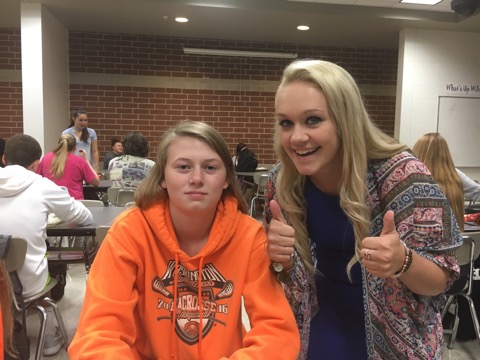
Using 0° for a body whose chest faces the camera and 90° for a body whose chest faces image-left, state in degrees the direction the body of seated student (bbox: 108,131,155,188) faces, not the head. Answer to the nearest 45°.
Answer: approximately 180°

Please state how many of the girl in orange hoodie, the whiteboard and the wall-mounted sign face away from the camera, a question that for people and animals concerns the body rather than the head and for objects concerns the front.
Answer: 0

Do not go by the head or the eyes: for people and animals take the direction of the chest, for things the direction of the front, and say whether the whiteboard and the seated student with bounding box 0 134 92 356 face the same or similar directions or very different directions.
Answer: very different directions

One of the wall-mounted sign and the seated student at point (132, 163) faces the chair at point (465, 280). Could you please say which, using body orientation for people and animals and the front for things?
the wall-mounted sign

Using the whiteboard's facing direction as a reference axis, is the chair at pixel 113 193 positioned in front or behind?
in front

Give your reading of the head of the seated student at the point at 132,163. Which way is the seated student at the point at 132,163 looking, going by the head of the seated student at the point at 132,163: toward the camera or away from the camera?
away from the camera

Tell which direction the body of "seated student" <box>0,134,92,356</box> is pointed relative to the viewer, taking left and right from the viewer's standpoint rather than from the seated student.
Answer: facing away from the viewer and to the right of the viewer

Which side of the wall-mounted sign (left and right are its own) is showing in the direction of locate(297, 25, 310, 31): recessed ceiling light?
right

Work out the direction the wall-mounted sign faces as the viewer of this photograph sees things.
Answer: facing the viewer

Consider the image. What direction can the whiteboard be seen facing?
toward the camera

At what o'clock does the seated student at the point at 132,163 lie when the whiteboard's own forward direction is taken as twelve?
The seated student is roughly at 1 o'clock from the whiteboard.

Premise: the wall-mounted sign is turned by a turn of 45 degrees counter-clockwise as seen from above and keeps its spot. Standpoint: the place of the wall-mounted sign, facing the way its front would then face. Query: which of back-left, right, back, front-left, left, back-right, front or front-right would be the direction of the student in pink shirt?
right

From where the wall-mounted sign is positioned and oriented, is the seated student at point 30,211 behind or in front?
in front

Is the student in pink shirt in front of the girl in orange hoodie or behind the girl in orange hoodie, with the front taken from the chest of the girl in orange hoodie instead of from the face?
behind

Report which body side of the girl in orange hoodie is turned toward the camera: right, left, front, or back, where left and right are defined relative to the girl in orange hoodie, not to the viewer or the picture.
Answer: front

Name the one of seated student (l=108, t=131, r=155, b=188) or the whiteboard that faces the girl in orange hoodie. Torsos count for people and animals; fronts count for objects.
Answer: the whiteboard

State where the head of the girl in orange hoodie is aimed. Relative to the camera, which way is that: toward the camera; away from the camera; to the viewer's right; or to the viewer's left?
toward the camera
